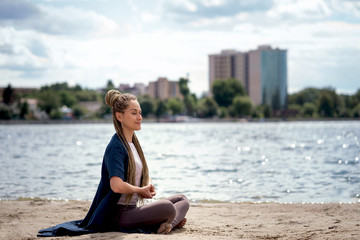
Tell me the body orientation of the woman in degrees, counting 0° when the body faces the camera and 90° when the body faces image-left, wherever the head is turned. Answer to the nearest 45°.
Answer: approximately 270°
